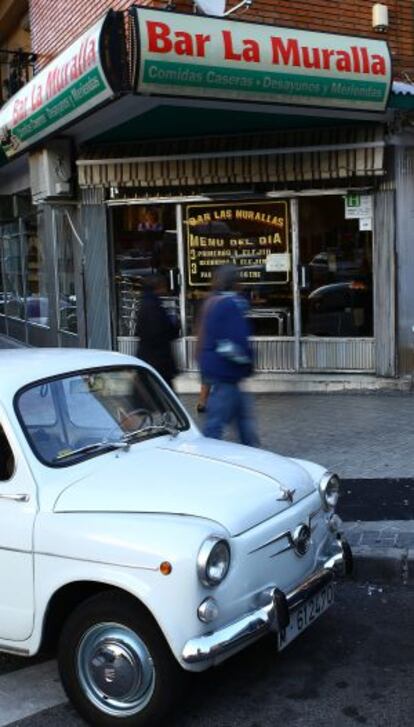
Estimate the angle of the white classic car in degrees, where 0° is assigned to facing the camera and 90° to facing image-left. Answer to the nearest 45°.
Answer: approximately 315°

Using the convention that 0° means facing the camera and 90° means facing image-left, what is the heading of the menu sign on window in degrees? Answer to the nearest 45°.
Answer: approximately 0°

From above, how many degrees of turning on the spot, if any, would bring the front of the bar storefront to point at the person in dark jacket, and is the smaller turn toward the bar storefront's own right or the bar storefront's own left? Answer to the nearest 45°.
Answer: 0° — it already faces them

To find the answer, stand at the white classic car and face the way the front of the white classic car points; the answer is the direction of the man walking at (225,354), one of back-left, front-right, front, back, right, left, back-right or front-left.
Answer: back-left

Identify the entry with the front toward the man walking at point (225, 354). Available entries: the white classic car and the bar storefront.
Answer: the bar storefront

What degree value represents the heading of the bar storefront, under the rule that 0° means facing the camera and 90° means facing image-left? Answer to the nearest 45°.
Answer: approximately 0°

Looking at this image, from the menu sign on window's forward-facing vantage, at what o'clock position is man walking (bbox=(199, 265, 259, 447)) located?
The man walking is roughly at 12 o'clock from the menu sign on window.

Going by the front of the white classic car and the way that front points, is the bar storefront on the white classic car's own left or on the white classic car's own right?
on the white classic car's own left

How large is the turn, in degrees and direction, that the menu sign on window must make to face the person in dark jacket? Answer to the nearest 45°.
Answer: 0° — it already faces them
